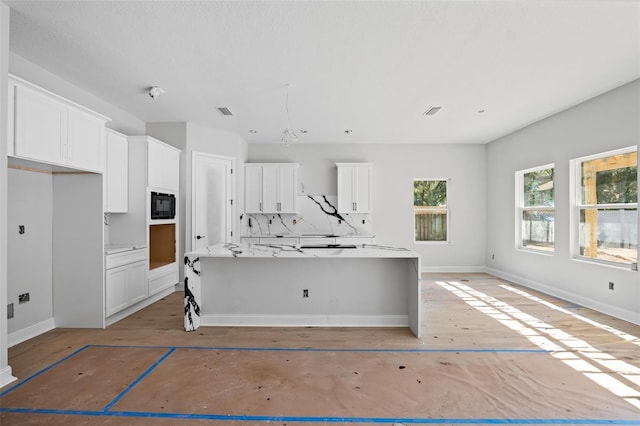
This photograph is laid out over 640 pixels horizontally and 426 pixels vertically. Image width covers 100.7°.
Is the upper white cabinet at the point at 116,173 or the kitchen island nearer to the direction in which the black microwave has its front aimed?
the kitchen island

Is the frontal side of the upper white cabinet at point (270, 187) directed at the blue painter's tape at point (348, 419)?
yes

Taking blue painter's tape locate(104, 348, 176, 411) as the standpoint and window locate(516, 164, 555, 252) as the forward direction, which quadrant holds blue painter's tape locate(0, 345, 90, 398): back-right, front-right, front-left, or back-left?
back-left

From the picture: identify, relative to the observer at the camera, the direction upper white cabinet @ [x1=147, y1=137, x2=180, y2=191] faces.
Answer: facing the viewer and to the right of the viewer

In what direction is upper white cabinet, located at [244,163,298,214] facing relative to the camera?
toward the camera

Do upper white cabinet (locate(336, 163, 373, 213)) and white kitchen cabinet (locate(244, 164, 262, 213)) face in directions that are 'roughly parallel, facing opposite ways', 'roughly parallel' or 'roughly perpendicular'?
roughly parallel

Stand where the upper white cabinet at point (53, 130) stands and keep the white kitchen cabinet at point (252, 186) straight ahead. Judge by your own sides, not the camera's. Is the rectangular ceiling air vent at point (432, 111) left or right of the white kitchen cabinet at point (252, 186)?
right

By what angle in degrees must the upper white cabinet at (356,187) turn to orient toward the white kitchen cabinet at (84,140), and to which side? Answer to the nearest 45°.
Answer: approximately 45° to its right

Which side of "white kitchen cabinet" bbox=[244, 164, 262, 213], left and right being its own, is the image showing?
front

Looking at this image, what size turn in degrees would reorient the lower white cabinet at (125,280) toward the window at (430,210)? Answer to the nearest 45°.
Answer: approximately 45° to its left

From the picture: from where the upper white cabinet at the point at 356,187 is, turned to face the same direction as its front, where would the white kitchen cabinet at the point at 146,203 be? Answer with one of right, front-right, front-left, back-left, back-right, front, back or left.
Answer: front-right

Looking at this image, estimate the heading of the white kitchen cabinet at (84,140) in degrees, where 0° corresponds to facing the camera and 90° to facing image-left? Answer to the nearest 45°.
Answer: approximately 315°

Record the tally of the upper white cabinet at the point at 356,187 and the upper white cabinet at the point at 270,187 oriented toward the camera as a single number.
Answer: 2

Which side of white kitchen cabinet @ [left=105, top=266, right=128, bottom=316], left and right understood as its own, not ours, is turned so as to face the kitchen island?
front

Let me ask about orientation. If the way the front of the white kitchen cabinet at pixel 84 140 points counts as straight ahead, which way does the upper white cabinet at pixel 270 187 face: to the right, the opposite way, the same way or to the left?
to the right
